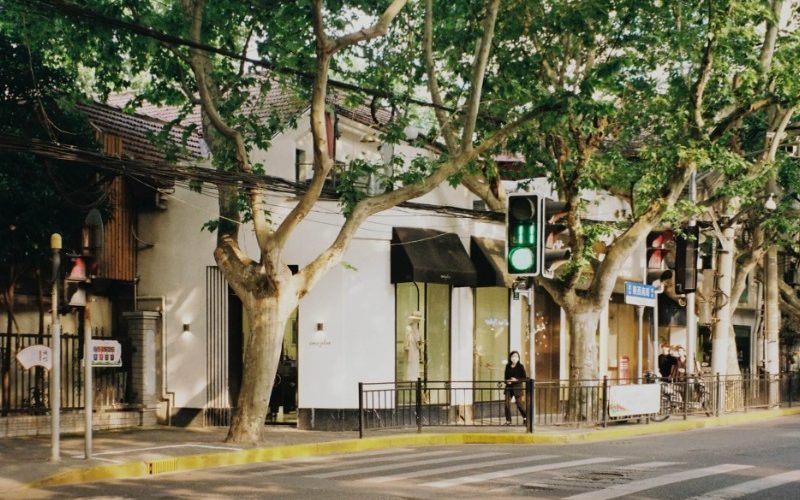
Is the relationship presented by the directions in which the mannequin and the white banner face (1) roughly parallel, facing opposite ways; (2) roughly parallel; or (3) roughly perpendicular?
roughly parallel

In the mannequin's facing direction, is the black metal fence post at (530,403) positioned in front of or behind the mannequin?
in front

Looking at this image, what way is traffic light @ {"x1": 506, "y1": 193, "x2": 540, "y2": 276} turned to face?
toward the camera

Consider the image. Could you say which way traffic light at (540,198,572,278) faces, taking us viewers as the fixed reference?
facing to the right of the viewer

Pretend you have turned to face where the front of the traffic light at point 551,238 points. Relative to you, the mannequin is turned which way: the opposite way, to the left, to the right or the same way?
to the right

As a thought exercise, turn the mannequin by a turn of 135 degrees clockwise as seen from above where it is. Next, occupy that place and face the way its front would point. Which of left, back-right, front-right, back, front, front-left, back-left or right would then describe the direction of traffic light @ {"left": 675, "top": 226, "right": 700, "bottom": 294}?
back

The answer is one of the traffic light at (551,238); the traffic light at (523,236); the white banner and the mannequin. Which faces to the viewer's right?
the traffic light at (551,238)

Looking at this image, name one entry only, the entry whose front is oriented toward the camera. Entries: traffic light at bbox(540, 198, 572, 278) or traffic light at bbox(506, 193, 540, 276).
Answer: traffic light at bbox(506, 193, 540, 276)

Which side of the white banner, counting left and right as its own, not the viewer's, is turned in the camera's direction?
front

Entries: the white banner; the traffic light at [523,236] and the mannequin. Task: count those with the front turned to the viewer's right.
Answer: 0

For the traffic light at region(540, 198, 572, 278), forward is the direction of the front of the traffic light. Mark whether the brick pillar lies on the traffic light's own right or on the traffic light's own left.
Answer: on the traffic light's own left
